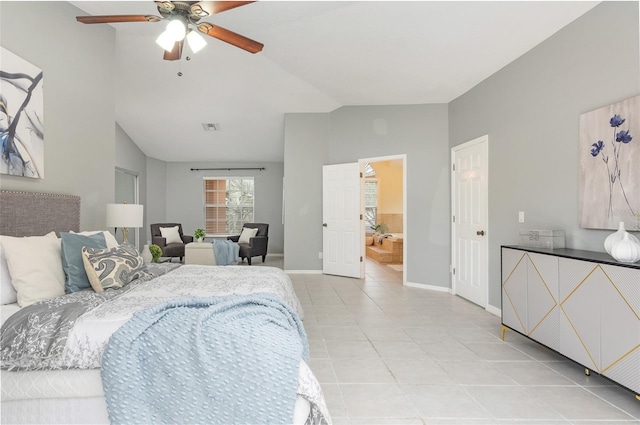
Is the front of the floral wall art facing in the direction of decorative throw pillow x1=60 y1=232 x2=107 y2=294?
yes

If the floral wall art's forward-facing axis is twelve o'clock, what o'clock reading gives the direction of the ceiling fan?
The ceiling fan is roughly at 12 o'clock from the floral wall art.

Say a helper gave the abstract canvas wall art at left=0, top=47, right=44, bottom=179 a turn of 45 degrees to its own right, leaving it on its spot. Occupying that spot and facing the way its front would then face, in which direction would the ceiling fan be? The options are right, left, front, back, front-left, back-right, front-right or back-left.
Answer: front-left

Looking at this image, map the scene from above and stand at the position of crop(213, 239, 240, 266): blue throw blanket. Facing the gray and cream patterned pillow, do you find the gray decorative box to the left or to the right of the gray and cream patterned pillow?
left

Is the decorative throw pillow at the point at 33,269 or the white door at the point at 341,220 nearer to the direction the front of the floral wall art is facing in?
the decorative throw pillow

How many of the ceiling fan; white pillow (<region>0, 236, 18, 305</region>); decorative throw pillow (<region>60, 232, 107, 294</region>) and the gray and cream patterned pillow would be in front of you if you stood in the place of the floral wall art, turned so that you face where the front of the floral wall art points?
4

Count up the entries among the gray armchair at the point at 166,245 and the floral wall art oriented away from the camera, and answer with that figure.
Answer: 0

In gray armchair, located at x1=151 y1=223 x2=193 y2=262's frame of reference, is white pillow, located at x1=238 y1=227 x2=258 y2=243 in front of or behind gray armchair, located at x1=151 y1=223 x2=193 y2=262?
in front

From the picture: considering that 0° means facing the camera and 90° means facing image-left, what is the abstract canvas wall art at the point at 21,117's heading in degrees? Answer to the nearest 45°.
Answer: approximately 315°

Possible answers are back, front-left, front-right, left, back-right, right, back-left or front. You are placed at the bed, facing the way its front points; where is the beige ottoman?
back-left

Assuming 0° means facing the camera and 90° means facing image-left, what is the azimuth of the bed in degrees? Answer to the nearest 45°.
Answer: approximately 315°

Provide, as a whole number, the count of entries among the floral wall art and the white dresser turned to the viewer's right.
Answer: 0

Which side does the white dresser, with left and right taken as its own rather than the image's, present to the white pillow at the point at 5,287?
front
